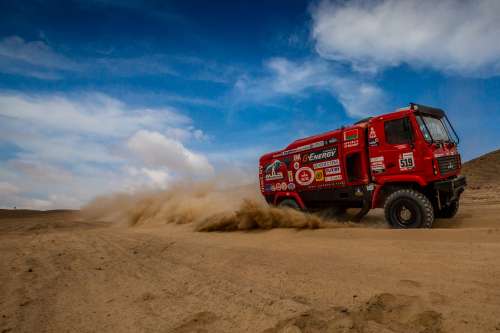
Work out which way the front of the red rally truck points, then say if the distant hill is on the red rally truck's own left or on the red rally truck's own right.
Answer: on the red rally truck's own left

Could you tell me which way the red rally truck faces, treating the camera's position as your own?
facing the viewer and to the right of the viewer
